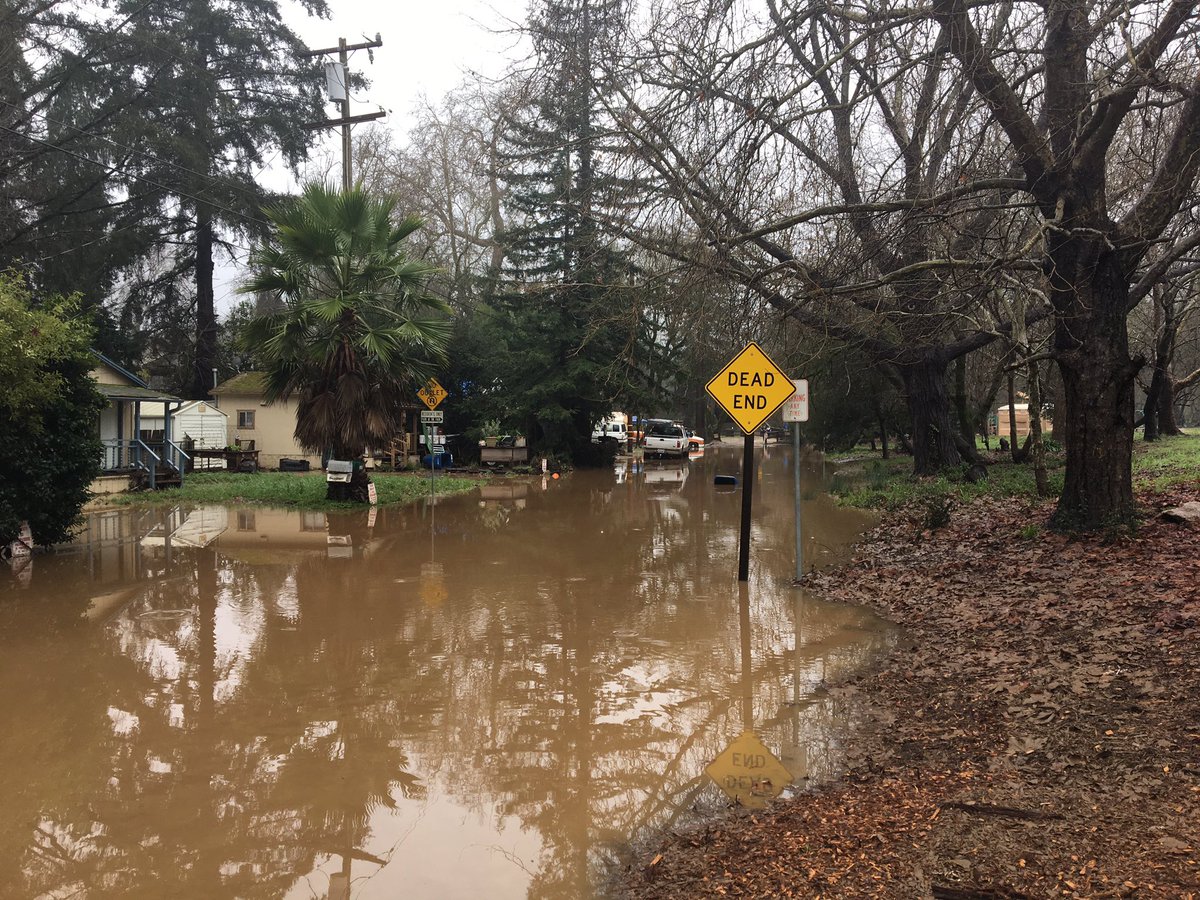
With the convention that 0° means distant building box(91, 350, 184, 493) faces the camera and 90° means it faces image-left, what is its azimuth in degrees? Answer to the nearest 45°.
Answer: approximately 315°

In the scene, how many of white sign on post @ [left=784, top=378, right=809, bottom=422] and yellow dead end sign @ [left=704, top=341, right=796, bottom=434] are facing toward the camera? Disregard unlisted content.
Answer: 2

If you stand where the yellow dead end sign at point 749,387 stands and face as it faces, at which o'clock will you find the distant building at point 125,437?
The distant building is roughly at 4 o'clock from the yellow dead end sign.

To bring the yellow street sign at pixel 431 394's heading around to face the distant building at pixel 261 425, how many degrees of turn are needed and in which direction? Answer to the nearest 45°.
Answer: approximately 135° to its right

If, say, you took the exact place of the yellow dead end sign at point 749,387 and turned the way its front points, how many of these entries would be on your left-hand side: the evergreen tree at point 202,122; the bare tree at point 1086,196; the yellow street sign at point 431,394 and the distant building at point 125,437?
1

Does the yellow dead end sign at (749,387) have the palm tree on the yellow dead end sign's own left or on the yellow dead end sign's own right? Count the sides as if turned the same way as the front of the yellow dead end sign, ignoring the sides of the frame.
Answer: on the yellow dead end sign's own right

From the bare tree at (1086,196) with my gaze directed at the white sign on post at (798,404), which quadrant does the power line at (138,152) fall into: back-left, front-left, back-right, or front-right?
front-right

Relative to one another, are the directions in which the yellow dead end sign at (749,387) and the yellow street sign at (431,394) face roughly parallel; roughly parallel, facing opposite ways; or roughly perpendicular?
roughly parallel

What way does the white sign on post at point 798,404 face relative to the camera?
toward the camera

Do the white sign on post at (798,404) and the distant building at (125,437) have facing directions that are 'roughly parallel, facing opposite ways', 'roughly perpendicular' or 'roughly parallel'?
roughly perpendicular

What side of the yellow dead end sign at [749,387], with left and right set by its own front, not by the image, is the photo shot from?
front

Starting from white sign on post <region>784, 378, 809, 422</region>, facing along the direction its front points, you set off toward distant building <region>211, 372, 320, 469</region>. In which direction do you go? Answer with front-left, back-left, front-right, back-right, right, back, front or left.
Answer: back-right

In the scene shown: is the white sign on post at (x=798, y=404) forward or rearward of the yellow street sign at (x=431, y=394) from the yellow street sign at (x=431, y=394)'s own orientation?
forward
